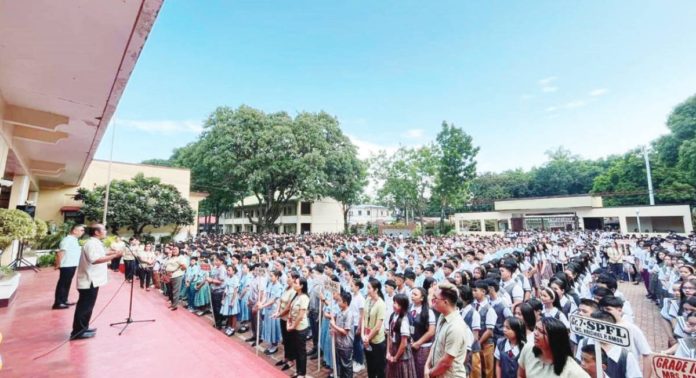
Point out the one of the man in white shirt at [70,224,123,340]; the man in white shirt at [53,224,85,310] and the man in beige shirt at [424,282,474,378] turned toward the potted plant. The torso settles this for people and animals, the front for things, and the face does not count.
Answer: the man in beige shirt

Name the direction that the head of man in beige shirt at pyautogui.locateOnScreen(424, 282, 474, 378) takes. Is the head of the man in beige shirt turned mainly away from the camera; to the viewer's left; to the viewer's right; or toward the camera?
to the viewer's left

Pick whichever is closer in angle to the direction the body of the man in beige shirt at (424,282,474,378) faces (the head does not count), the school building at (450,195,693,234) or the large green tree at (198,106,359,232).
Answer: the large green tree

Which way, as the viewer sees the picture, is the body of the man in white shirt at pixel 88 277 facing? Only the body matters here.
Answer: to the viewer's right

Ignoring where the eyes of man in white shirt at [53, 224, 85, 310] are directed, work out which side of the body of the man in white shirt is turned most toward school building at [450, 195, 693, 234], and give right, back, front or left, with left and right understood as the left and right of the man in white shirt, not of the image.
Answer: front

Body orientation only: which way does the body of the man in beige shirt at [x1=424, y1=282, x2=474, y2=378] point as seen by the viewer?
to the viewer's left

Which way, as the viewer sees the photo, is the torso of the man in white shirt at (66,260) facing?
to the viewer's right

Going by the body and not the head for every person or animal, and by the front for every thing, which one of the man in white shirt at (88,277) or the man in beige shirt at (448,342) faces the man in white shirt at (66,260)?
the man in beige shirt

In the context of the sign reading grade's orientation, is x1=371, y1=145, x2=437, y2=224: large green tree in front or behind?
behind

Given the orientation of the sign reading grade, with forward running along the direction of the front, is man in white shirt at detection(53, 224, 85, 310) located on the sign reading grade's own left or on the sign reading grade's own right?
on the sign reading grade's own right

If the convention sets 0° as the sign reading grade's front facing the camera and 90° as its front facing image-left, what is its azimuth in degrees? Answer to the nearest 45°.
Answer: approximately 0°

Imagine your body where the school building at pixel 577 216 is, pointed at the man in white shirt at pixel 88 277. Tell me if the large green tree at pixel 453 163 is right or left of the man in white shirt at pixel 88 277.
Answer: right

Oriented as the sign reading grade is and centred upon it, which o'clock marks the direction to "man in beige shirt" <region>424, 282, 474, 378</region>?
The man in beige shirt is roughly at 3 o'clock from the sign reading grade.

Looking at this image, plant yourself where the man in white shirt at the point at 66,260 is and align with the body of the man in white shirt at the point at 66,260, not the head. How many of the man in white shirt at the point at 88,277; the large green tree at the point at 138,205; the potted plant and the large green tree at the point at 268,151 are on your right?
1

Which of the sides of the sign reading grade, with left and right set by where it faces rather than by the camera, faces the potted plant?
right

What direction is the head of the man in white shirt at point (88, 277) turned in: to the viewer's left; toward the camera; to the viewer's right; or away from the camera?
to the viewer's right

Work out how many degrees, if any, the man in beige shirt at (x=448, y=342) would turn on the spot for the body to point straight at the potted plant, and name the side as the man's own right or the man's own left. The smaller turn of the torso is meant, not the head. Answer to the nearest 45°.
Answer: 0° — they already face it
